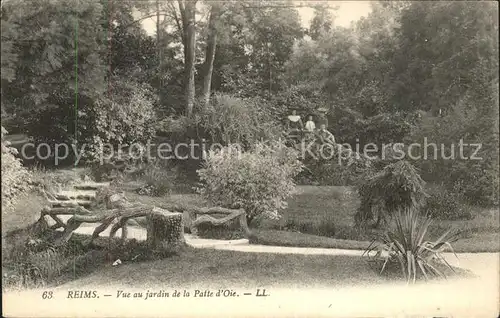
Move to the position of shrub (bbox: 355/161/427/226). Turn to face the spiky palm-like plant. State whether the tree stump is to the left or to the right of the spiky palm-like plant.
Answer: right
